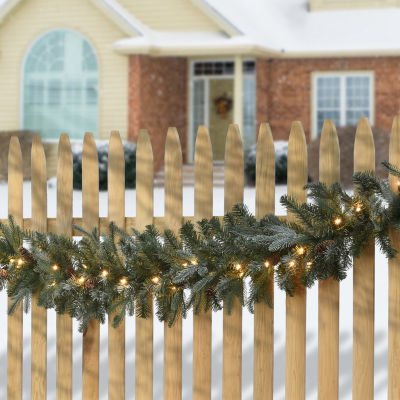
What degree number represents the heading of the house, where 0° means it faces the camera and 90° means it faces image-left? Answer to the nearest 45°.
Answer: approximately 0°

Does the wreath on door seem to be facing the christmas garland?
yes

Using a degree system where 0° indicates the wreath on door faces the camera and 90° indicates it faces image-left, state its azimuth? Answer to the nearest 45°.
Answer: approximately 0°

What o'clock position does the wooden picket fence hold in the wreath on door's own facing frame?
The wooden picket fence is roughly at 12 o'clock from the wreath on door.

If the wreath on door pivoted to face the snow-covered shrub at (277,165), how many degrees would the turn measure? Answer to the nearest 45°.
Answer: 0° — it already faces it

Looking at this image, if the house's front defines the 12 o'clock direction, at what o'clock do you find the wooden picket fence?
The wooden picket fence is roughly at 12 o'clock from the house.

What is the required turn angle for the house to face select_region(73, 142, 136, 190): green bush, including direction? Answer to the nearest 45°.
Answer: approximately 45° to its right
